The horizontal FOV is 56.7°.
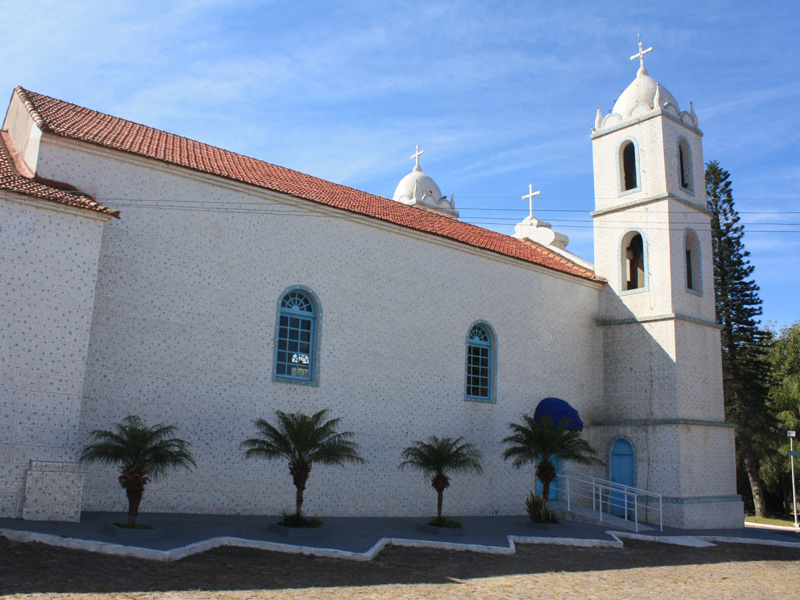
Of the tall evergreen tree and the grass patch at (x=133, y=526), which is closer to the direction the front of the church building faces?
the tall evergreen tree

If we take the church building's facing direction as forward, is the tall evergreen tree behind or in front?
in front

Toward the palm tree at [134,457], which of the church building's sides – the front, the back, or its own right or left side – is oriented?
back

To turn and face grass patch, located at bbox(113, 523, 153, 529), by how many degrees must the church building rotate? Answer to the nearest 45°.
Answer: approximately 180°

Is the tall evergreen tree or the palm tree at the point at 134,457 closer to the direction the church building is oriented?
the tall evergreen tree

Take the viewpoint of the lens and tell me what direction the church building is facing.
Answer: facing away from the viewer and to the right of the viewer
